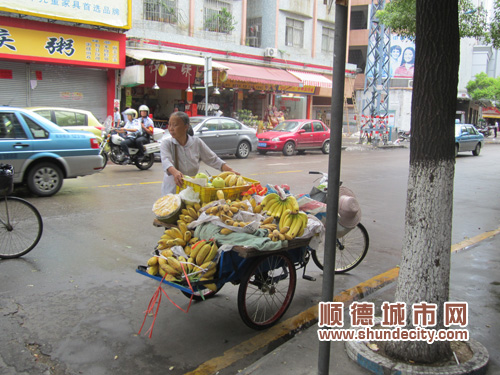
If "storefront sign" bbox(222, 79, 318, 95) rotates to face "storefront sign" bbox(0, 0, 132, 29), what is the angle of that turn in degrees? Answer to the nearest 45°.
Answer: approximately 45° to its right

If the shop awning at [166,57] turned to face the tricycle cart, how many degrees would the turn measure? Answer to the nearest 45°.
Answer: approximately 45° to its right

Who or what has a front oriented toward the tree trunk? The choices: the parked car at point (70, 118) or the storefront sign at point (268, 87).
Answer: the storefront sign

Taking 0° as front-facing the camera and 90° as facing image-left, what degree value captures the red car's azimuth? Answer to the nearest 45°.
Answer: approximately 45°

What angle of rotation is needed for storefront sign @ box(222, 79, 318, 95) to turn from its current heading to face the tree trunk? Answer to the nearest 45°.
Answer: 0° — it already faces it

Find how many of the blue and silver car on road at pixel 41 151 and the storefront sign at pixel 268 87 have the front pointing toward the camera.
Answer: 1

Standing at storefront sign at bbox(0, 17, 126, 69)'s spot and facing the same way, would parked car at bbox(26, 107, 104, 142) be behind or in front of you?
in front

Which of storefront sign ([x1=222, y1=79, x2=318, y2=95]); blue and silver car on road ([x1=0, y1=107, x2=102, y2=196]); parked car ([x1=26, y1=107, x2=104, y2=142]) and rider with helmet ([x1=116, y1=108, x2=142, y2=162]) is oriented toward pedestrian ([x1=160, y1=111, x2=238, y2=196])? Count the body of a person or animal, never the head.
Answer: the storefront sign

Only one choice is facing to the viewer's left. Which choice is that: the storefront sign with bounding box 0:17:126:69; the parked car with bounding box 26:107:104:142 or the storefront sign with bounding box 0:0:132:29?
the parked car

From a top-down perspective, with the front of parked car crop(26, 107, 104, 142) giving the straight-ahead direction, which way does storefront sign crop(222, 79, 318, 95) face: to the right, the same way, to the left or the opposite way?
to the left

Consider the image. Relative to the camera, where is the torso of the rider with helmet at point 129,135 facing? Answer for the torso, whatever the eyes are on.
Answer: to the viewer's left

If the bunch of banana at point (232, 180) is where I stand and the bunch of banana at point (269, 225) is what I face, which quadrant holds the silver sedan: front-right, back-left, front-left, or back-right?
back-left
